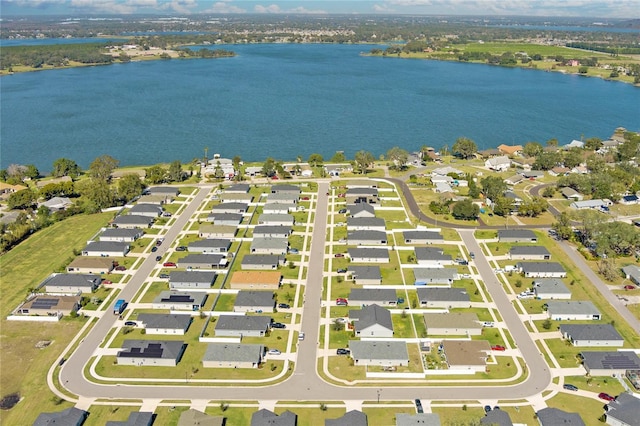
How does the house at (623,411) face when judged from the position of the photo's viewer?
facing away from the viewer and to the left of the viewer

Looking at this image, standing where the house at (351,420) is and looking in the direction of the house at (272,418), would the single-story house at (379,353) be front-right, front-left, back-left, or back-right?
back-right

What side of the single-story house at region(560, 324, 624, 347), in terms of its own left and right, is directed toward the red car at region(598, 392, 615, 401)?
left

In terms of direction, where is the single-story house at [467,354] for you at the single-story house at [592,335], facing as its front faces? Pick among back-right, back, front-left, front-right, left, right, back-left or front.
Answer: front-left

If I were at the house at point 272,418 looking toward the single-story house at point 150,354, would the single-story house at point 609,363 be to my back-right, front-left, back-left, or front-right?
back-right

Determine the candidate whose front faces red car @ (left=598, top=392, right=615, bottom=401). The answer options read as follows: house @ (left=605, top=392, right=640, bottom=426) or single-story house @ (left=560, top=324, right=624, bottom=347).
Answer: the house

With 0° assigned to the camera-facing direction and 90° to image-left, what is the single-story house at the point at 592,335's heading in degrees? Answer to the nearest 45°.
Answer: approximately 90°

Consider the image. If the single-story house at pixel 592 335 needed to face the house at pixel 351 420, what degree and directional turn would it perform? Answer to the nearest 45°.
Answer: approximately 45° to its left
